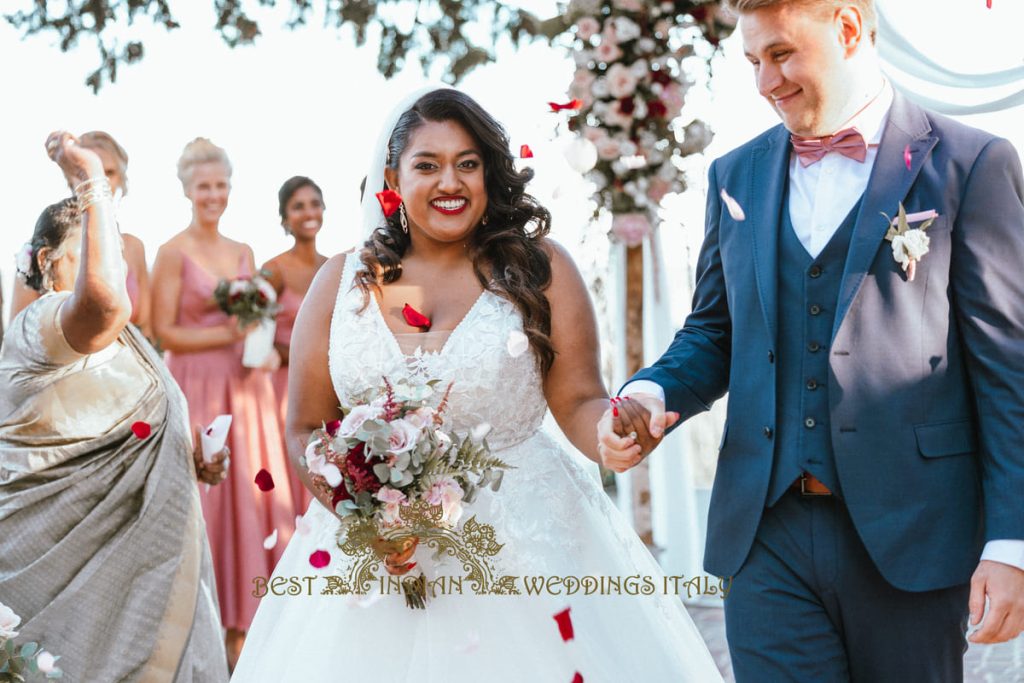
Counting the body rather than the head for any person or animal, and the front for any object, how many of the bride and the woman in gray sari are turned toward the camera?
1

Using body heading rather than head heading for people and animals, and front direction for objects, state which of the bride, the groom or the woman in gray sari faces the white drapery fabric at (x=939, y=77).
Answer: the woman in gray sari

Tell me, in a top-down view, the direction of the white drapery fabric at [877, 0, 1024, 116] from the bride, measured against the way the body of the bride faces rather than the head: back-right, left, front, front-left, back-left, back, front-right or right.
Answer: back-left

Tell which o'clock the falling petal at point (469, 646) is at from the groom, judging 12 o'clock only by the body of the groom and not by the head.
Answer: The falling petal is roughly at 2 o'clock from the groom.

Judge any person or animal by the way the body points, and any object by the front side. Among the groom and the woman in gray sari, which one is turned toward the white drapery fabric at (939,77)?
the woman in gray sari

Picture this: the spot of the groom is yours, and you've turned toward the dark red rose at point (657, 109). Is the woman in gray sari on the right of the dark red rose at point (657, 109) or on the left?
left

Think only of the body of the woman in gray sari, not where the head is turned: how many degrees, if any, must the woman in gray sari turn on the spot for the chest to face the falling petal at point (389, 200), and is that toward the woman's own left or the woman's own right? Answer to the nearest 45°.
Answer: approximately 45° to the woman's own right

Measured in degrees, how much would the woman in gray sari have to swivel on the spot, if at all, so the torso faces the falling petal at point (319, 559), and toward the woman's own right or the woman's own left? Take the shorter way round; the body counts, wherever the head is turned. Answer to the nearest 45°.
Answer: approximately 45° to the woman's own right

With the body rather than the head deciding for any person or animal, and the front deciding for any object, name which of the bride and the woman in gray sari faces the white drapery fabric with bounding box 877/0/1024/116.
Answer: the woman in gray sari

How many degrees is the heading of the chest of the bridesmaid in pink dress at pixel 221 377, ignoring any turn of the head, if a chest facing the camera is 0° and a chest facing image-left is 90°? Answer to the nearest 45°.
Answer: approximately 315°

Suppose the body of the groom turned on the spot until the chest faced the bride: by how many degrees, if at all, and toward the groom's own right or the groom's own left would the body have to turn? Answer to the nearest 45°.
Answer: approximately 90° to the groom's own right

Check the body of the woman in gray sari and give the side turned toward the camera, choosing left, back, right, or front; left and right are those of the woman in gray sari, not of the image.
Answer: right

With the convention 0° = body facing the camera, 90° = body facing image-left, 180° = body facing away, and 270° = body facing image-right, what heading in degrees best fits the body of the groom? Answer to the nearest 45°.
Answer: approximately 45°
